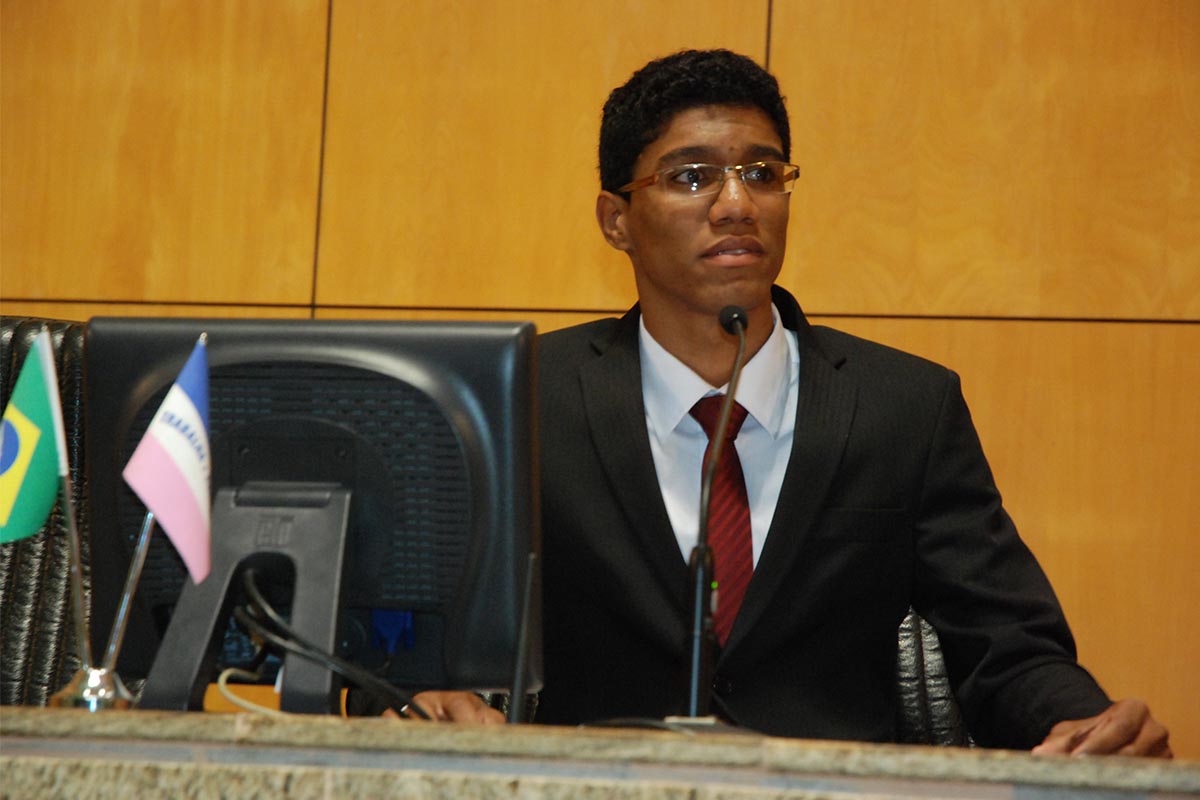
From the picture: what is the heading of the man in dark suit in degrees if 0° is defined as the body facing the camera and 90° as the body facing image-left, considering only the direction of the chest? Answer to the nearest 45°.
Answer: approximately 0°

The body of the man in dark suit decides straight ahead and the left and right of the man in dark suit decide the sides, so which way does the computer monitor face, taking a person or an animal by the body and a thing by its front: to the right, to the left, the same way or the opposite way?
the opposite way

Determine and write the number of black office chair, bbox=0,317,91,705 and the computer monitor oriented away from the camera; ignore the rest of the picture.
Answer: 1

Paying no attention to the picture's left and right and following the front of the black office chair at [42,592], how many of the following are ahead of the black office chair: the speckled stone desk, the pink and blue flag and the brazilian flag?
3

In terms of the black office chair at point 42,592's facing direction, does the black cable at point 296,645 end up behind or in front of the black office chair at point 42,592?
in front

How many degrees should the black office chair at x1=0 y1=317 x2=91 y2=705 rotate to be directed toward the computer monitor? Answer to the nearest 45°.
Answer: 0° — it already faces it

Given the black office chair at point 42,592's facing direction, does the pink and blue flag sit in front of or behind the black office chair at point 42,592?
in front

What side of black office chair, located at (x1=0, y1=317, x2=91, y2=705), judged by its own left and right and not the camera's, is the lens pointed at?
front

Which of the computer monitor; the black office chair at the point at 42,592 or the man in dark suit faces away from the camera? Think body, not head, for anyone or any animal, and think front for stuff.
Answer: the computer monitor

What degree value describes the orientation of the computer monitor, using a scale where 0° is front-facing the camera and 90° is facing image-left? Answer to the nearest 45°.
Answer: approximately 180°

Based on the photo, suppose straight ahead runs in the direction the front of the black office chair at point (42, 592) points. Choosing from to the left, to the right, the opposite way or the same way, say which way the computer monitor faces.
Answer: the opposite way

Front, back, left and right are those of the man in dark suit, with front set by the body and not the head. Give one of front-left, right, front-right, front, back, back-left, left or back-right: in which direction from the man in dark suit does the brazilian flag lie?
front-right
